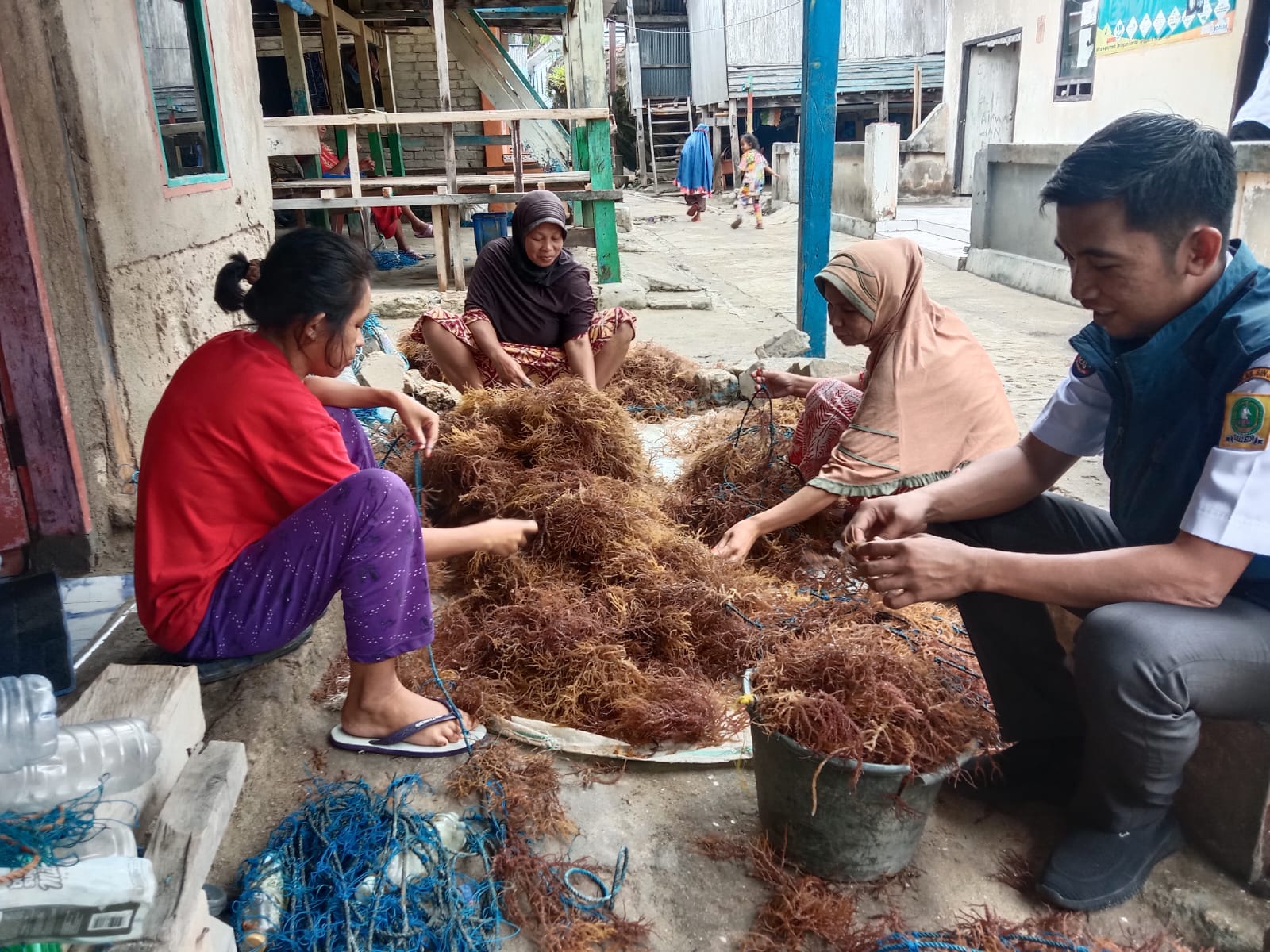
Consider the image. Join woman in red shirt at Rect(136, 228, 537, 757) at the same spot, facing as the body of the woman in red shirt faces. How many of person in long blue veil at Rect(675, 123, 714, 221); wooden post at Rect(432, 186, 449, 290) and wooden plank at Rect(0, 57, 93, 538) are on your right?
0

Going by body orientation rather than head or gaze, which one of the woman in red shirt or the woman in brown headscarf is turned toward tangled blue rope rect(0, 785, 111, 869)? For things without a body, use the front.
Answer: the woman in brown headscarf

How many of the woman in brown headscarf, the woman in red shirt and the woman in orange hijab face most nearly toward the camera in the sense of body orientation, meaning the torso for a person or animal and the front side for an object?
1

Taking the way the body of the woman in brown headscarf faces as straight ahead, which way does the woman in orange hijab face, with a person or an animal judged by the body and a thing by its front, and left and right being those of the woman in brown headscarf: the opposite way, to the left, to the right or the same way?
to the right

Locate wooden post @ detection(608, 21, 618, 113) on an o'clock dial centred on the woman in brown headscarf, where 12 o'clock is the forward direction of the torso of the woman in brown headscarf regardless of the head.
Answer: The wooden post is roughly at 6 o'clock from the woman in brown headscarf.

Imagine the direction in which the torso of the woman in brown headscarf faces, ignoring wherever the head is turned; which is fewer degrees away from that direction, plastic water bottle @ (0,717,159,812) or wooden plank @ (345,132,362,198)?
the plastic water bottle

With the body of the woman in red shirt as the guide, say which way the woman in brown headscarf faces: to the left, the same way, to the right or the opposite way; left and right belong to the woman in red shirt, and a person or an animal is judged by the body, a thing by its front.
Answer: to the right

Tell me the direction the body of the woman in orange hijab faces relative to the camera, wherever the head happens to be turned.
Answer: to the viewer's left

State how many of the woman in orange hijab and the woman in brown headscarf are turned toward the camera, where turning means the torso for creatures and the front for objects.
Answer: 1

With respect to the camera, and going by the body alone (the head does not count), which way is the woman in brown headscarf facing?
toward the camera

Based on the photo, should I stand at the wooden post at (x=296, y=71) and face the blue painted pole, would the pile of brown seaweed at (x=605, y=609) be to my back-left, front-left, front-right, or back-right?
front-right

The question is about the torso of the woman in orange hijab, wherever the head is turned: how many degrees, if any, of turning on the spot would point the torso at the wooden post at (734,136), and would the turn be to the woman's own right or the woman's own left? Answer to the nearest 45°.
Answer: approximately 90° to the woman's own right

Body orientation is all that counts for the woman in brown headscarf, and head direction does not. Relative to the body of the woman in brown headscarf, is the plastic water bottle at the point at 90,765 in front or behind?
in front

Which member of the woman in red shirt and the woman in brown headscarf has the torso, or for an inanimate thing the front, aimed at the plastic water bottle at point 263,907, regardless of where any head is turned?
the woman in brown headscarf

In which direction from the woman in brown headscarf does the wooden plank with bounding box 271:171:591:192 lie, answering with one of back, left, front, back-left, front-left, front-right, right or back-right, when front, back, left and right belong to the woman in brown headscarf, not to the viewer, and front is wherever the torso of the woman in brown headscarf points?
back

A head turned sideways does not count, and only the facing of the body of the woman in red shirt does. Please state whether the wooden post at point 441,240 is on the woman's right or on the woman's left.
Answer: on the woman's left

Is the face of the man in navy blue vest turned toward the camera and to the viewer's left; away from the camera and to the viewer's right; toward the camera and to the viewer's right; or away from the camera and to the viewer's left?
toward the camera and to the viewer's left

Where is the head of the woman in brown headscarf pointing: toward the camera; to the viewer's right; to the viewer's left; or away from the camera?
toward the camera

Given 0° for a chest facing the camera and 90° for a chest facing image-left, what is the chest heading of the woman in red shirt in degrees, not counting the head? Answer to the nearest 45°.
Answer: approximately 270°

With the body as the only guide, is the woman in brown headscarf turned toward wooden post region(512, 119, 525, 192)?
no

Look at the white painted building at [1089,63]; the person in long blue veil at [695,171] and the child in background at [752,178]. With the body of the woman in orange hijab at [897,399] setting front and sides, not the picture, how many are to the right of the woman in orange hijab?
3
